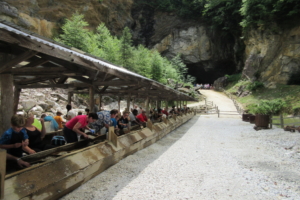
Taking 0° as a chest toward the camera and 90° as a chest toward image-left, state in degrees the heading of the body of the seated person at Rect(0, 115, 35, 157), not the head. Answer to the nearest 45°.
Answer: approximately 315°

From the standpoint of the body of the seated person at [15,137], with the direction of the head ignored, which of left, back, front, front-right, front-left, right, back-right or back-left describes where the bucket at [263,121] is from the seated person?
front-left

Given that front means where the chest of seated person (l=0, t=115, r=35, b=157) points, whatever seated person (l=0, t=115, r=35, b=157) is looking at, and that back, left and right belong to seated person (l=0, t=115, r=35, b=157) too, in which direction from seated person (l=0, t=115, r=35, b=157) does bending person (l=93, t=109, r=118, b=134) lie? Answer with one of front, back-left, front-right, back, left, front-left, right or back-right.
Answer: left

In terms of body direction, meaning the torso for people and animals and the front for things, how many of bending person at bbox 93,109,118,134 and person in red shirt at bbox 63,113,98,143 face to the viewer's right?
2

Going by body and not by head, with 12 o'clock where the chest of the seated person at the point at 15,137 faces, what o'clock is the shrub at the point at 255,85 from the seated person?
The shrub is roughly at 10 o'clock from the seated person.

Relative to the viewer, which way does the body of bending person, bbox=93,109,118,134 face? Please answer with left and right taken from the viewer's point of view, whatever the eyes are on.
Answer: facing to the right of the viewer

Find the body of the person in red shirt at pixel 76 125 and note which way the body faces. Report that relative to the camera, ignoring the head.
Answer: to the viewer's right
